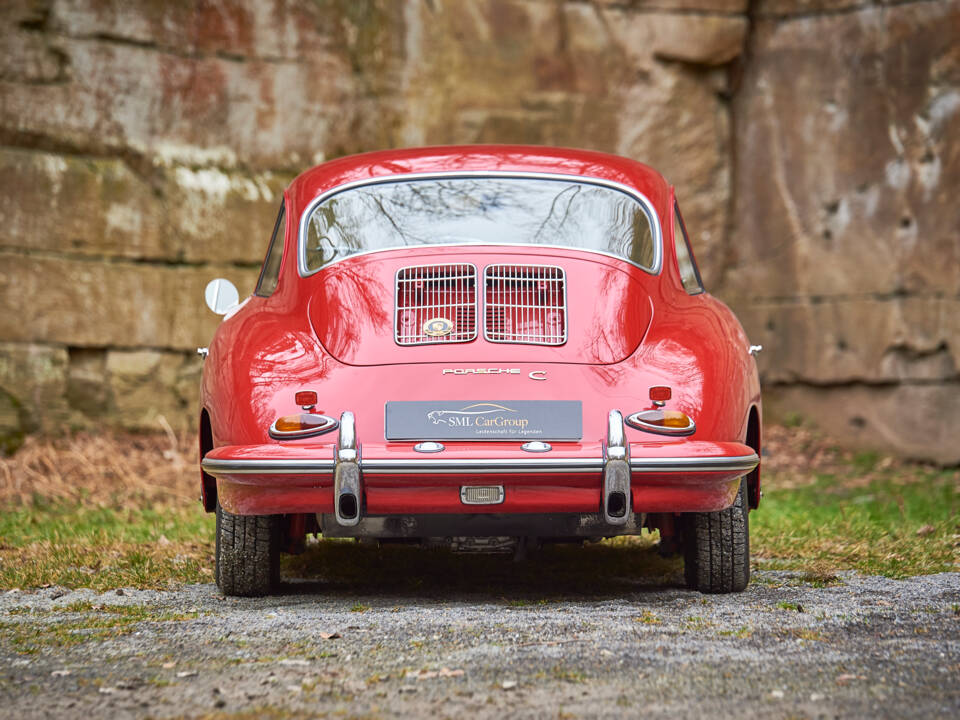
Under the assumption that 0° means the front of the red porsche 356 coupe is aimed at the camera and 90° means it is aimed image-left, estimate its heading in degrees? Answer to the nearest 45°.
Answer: approximately 180°
